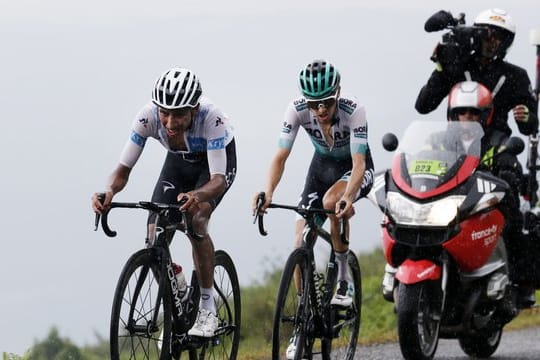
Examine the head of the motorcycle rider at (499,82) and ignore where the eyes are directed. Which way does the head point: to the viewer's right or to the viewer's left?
to the viewer's left

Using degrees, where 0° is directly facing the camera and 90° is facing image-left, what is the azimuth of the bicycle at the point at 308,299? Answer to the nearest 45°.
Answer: approximately 45°

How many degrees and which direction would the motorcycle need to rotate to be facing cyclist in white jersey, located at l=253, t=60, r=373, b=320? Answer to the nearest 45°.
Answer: approximately 45° to its right

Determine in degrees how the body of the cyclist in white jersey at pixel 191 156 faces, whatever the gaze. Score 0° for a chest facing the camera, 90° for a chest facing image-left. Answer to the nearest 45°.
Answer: approximately 45°

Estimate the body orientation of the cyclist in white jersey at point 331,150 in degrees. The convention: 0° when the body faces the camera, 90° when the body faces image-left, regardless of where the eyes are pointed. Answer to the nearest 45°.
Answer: approximately 45°
